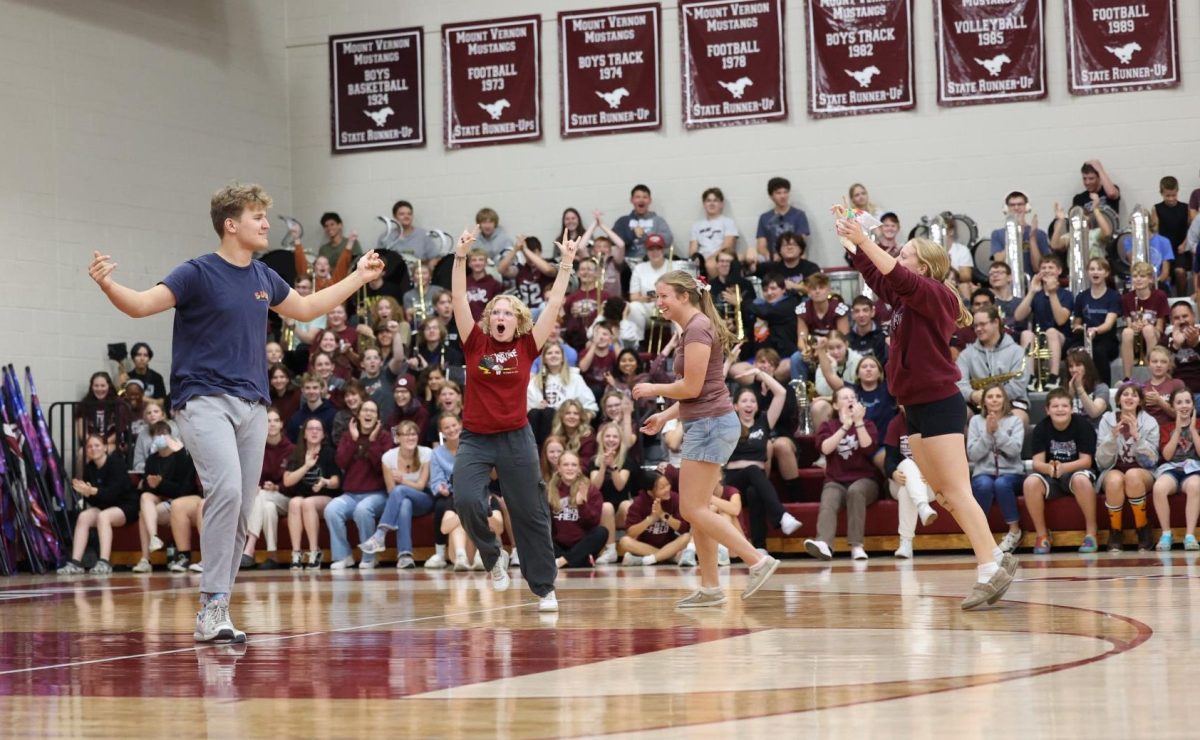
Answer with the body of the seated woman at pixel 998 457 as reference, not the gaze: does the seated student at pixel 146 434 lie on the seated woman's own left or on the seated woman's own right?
on the seated woman's own right

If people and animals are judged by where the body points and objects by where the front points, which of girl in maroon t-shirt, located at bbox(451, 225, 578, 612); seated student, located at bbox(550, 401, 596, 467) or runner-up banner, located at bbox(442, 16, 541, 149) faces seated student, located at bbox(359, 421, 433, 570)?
the runner-up banner

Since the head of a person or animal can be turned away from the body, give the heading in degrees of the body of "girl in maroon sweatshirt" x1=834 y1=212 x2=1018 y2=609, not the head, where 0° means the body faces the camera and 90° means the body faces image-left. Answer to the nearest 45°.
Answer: approximately 90°

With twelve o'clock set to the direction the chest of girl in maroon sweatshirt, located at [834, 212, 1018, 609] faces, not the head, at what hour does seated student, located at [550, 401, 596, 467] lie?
The seated student is roughly at 2 o'clock from the girl in maroon sweatshirt.

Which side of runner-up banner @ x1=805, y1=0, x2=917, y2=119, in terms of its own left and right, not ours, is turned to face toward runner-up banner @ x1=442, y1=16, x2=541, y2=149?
right

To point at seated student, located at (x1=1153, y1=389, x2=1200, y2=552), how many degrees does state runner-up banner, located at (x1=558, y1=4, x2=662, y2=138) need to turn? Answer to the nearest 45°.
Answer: approximately 45° to its left

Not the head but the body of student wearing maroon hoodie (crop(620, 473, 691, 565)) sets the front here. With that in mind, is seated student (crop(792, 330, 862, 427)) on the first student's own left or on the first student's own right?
on the first student's own left

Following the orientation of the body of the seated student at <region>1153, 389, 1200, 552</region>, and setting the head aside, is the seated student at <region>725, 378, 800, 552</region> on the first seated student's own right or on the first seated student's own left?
on the first seated student's own right

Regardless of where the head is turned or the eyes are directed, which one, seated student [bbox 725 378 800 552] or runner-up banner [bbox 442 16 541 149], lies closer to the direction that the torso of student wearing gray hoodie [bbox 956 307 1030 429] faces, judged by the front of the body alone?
the seated student

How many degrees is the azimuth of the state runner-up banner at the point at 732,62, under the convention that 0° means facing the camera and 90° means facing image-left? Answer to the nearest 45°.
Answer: approximately 0°
